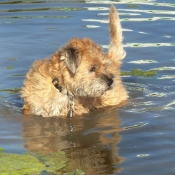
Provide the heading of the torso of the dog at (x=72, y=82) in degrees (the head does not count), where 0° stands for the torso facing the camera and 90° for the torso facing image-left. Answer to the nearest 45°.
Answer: approximately 45°
